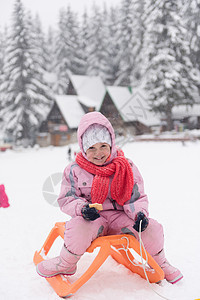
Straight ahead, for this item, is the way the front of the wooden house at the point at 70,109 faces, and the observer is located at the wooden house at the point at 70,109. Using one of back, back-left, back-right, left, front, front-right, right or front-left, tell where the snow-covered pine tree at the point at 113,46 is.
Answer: back

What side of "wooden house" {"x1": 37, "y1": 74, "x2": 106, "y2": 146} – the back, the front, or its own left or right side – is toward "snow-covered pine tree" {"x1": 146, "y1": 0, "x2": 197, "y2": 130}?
left

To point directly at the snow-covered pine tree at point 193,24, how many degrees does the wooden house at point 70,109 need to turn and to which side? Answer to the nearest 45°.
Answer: approximately 135° to its left

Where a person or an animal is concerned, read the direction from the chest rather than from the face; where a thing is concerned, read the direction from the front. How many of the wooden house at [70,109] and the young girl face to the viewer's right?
0

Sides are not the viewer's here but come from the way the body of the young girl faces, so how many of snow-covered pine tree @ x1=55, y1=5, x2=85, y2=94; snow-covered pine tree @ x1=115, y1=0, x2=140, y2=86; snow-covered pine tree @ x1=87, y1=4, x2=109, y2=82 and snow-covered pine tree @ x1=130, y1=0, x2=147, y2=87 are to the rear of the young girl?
4

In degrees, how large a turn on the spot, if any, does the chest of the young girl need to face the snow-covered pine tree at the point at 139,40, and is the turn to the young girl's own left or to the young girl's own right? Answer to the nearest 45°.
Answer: approximately 180°

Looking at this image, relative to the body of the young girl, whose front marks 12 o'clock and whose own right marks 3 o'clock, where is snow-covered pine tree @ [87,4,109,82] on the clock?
The snow-covered pine tree is roughly at 6 o'clock from the young girl.

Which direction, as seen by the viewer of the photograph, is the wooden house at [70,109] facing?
facing the viewer and to the left of the viewer

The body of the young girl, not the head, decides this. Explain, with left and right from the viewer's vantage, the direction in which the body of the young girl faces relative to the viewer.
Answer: facing the viewer

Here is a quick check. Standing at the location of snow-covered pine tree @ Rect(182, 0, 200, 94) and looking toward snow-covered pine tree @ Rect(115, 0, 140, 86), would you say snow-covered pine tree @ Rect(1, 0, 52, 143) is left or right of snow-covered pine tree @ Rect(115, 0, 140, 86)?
left

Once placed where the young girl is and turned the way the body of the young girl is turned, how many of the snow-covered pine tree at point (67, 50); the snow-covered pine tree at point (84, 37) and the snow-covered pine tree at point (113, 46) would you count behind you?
3

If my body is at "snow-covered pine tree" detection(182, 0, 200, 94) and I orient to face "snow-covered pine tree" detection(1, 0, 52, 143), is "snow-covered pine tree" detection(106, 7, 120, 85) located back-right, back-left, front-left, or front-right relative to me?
front-right

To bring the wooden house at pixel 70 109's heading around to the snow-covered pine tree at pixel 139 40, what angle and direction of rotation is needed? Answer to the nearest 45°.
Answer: approximately 135° to its left

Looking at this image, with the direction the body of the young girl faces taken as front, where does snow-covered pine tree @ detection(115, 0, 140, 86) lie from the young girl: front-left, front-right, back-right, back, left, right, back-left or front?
back

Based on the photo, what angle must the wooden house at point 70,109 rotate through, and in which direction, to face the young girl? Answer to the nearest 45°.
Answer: approximately 45° to its left

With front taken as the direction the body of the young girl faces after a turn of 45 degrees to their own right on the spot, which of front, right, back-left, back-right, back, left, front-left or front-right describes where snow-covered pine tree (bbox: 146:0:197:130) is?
back-right

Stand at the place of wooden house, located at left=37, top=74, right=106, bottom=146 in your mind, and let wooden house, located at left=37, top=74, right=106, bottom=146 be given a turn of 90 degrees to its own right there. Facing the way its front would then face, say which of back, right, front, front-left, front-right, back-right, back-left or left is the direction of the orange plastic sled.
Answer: back-left

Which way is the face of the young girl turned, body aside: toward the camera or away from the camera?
toward the camera
